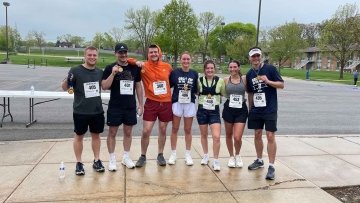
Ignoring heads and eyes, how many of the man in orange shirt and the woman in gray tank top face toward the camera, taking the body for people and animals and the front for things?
2

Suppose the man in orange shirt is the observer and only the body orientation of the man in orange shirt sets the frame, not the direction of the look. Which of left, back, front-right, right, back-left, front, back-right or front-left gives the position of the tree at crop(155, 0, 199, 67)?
back

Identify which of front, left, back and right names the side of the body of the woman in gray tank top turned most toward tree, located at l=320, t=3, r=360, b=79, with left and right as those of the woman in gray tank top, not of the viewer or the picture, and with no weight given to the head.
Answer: back

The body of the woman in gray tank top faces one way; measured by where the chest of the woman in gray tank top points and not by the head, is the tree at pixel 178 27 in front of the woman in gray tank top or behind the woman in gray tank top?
behind

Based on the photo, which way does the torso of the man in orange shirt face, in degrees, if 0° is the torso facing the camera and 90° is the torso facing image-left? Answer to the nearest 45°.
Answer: approximately 0°

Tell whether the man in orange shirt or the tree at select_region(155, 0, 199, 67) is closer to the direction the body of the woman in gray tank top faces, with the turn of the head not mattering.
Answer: the man in orange shirt

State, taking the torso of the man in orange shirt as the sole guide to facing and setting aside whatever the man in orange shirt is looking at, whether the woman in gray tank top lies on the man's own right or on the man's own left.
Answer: on the man's own left
